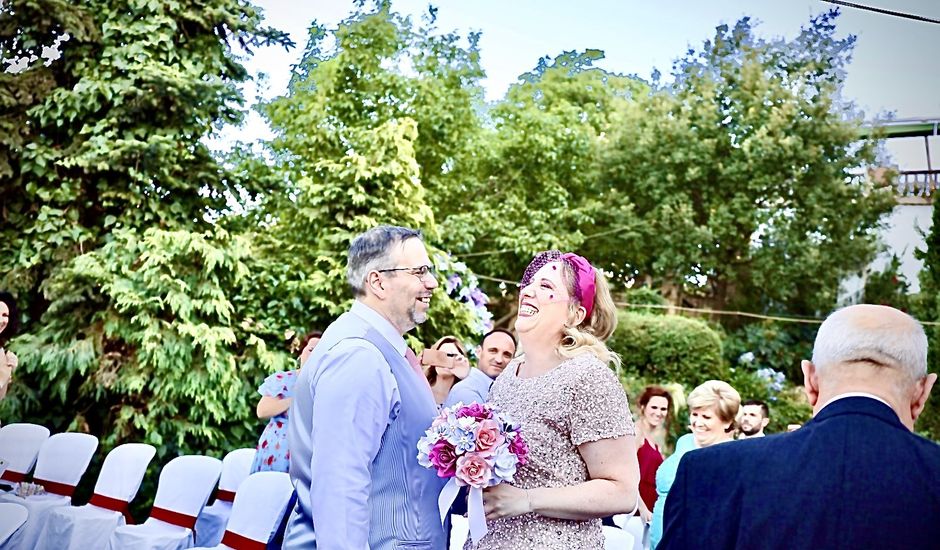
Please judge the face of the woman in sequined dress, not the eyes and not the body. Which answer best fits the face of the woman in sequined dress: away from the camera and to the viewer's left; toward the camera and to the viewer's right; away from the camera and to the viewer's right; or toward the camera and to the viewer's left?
toward the camera and to the viewer's left

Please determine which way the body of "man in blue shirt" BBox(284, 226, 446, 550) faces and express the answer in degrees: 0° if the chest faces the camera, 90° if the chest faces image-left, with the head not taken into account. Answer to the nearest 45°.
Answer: approximately 270°

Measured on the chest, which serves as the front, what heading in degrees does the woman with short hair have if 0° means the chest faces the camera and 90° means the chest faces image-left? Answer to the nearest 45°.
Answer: approximately 45°

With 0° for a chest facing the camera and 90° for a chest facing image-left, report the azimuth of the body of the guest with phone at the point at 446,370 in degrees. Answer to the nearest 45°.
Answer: approximately 0°

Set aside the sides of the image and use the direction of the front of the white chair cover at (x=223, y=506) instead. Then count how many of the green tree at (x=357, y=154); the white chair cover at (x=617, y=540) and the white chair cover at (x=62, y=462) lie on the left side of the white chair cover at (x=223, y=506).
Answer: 1

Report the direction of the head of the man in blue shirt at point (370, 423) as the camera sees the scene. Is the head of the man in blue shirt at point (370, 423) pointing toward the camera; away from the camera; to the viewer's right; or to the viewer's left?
to the viewer's right

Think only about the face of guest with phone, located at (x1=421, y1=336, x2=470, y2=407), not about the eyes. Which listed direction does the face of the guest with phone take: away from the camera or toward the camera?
toward the camera

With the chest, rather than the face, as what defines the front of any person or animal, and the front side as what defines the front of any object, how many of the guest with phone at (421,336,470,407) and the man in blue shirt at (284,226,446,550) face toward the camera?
1

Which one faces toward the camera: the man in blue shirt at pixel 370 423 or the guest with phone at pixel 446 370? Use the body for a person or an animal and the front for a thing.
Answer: the guest with phone
